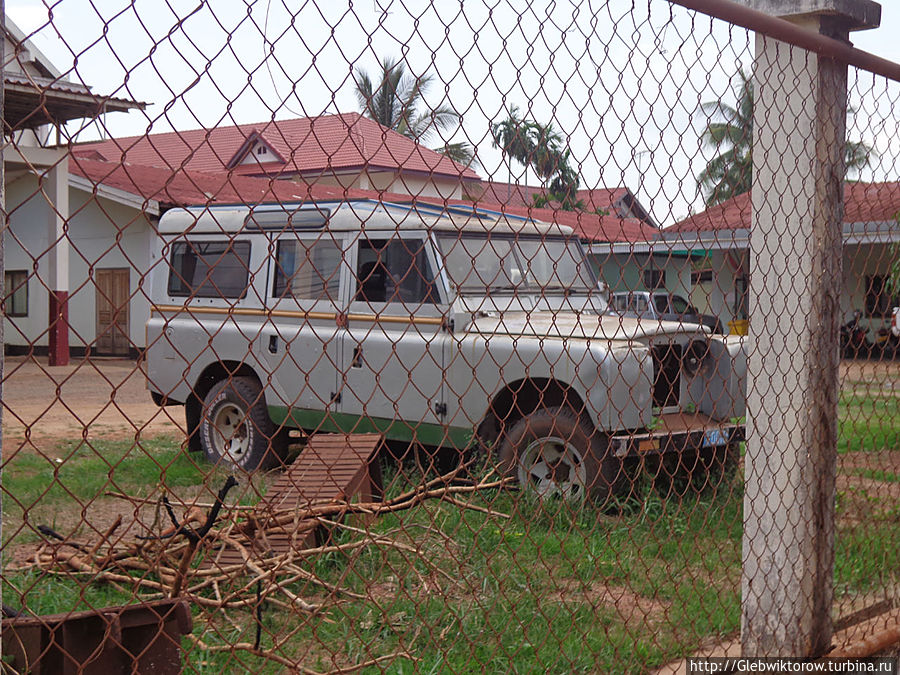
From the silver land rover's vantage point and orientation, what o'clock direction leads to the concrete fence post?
The concrete fence post is roughly at 1 o'clock from the silver land rover.

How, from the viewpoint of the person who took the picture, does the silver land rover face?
facing the viewer and to the right of the viewer

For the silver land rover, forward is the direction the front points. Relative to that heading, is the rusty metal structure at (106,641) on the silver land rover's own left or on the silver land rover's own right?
on the silver land rover's own right

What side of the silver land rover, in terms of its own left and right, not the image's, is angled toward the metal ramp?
right
